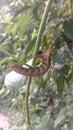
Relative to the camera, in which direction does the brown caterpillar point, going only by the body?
to the viewer's left
